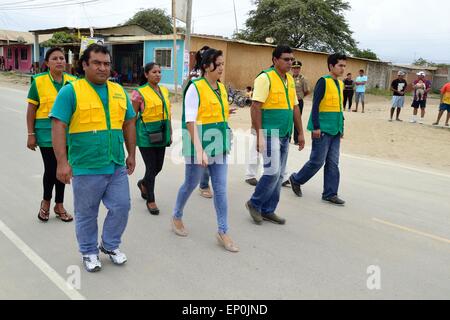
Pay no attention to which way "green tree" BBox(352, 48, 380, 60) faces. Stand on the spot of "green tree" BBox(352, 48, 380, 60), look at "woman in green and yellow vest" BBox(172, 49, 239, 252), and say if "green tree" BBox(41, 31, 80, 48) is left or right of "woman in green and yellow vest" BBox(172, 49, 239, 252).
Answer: right

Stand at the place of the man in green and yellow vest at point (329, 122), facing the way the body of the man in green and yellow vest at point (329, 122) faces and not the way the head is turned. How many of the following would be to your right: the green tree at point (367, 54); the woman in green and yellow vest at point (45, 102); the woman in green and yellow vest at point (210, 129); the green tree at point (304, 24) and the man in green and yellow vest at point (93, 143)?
3

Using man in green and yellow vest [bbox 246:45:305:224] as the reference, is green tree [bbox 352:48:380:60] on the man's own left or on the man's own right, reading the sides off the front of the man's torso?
on the man's own left

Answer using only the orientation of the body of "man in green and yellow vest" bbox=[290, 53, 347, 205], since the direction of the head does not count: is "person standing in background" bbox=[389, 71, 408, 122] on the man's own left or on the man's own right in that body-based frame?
on the man's own left

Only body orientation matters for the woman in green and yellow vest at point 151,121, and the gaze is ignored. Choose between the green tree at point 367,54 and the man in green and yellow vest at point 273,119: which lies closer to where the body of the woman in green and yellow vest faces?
the man in green and yellow vest

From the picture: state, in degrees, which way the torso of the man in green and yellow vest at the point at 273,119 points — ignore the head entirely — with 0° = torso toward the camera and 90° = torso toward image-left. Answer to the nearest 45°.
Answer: approximately 315°

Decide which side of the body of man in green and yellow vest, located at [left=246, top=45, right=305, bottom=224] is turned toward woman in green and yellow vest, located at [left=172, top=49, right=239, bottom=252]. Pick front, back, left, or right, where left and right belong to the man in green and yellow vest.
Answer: right

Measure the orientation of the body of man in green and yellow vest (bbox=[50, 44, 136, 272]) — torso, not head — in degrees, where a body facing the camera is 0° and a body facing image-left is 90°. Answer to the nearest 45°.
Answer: approximately 315°

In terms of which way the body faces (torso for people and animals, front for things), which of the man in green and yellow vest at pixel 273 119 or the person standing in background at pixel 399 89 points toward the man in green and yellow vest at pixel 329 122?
the person standing in background
